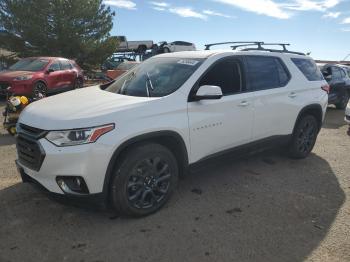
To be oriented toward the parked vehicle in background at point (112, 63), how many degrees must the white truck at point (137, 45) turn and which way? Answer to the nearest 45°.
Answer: approximately 45° to its left

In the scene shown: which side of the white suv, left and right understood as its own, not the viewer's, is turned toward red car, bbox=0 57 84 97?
right

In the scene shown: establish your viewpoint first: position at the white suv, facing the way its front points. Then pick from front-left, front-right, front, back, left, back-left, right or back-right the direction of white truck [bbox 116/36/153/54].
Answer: back-right

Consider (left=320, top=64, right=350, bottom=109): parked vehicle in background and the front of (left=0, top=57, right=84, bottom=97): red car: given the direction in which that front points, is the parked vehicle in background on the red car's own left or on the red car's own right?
on the red car's own left

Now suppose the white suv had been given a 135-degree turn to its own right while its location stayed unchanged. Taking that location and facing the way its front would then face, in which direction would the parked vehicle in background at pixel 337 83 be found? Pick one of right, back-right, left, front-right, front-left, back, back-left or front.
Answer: front-right

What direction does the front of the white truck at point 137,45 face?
to the viewer's left

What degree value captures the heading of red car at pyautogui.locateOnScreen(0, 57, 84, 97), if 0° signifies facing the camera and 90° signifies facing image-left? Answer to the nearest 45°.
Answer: approximately 45°

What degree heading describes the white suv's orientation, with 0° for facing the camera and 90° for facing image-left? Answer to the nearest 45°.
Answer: approximately 45°
